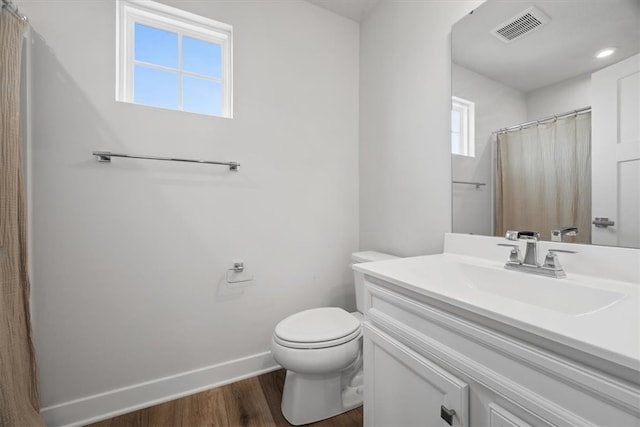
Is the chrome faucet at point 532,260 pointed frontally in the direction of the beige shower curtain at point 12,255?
yes

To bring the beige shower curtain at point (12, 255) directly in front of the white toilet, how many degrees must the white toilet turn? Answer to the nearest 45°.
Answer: approximately 45° to its right

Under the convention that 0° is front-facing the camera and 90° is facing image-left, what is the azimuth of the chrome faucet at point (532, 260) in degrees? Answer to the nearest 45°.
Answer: approximately 45°

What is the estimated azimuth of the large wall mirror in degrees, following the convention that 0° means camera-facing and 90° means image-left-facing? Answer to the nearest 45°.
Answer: approximately 45°

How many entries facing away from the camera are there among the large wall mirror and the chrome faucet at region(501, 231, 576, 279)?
0

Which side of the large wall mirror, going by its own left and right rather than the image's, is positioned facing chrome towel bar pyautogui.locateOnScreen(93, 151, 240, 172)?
front
